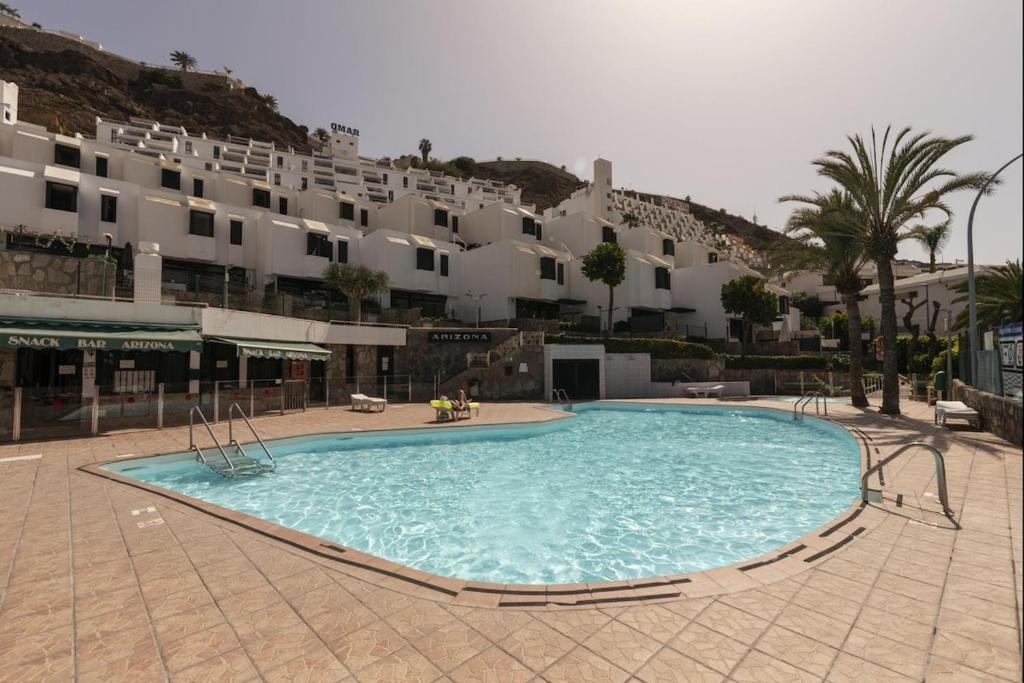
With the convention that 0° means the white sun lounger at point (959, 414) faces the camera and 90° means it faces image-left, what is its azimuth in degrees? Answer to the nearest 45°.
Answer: approximately 315°

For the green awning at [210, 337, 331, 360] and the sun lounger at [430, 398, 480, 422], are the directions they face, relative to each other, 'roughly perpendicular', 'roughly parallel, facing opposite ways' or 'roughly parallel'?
roughly perpendicular

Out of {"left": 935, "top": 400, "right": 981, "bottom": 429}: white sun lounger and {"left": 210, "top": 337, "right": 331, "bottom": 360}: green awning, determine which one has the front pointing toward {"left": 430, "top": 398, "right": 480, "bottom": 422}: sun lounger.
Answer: the green awning

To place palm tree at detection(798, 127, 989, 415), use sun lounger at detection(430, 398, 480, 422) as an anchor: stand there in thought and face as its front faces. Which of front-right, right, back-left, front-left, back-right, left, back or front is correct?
back-left

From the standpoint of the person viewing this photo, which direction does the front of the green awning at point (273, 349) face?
facing the viewer and to the right of the viewer

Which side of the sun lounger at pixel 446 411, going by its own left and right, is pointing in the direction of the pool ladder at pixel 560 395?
back

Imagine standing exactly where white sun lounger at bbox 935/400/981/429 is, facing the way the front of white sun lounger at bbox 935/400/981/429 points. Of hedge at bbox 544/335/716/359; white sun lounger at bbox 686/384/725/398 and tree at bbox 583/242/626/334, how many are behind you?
3

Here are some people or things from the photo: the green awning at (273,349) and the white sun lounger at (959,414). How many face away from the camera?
0

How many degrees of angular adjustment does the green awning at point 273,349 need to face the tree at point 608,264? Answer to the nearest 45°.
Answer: approximately 45° to its left

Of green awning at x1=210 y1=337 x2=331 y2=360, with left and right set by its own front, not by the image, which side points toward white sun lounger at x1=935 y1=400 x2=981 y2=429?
front
